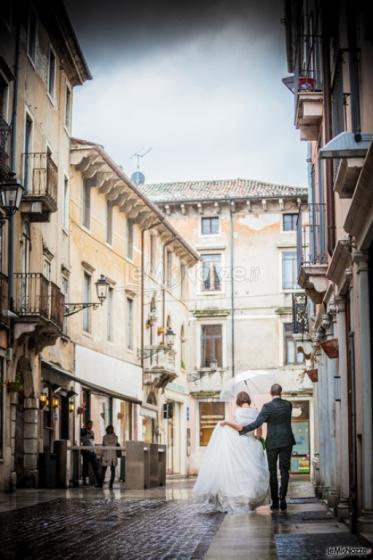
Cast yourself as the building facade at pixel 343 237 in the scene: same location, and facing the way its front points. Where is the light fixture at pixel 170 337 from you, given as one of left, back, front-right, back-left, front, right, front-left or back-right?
right

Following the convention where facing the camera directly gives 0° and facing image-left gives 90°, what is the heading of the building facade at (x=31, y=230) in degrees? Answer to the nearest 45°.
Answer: approximately 270°

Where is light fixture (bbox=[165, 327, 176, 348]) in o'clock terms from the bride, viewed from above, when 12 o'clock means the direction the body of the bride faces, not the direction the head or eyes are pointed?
The light fixture is roughly at 12 o'clock from the bride.

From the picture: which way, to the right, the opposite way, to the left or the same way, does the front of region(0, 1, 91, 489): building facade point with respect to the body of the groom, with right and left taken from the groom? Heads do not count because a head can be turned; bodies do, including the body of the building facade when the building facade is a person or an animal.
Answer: to the right

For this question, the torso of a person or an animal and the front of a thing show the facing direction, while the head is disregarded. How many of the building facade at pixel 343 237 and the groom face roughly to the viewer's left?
1

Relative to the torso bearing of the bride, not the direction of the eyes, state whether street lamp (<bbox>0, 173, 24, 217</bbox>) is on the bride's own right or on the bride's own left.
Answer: on the bride's own left

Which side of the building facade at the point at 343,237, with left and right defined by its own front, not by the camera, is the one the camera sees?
left

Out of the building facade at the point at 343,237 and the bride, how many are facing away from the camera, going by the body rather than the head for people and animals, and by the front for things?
1

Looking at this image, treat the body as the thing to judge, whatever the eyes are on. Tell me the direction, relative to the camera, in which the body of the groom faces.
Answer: away from the camera

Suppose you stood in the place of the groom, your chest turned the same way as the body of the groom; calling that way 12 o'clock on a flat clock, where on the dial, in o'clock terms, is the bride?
The bride is roughly at 10 o'clock from the groom.

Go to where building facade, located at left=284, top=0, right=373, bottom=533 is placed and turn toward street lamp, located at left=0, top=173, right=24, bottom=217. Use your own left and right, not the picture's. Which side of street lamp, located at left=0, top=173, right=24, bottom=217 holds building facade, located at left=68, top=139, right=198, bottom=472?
right

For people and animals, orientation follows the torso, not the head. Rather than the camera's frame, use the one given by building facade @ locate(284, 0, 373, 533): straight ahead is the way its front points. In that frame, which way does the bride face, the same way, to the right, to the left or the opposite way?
to the right

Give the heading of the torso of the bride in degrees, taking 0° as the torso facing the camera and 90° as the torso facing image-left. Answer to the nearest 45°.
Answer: approximately 180°
